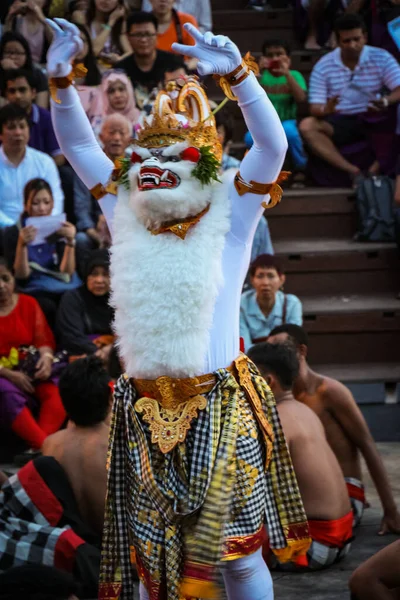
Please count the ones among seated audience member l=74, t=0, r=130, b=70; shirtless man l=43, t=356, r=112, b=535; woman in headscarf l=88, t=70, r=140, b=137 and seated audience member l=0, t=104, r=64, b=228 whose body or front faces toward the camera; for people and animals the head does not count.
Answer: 3

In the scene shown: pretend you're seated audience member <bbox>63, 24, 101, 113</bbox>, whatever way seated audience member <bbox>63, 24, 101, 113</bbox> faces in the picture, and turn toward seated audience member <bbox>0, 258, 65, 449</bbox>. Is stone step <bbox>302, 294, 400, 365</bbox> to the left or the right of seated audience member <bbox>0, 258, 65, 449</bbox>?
left

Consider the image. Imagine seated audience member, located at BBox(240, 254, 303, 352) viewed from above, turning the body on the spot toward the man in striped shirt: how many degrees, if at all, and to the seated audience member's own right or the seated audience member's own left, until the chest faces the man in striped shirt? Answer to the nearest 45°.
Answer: approximately 180°
